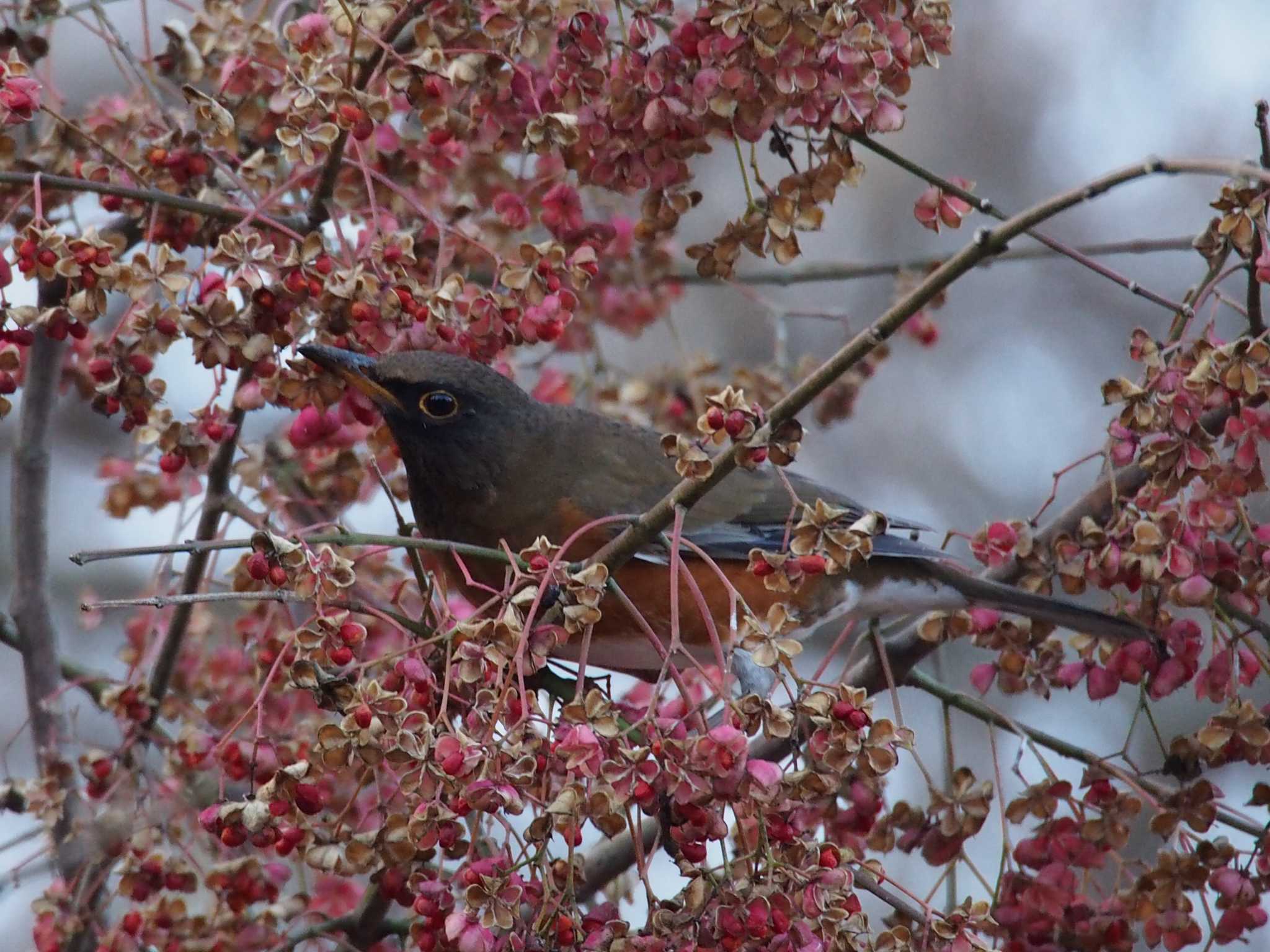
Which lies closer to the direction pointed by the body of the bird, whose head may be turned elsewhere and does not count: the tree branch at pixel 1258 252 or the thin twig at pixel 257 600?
the thin twig

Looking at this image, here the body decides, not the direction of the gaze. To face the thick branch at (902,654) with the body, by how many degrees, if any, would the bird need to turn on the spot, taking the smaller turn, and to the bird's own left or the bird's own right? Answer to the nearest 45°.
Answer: approximately 135° to the bird's own left

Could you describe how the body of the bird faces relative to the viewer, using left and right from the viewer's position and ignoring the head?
facing to the left of the viewer

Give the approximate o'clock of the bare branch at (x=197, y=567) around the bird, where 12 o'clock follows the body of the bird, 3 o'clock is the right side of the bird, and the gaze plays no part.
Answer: The bare branch is roughly at 11 o'clock from the bird.

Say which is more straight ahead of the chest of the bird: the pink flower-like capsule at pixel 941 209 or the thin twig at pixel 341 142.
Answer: the thin twig

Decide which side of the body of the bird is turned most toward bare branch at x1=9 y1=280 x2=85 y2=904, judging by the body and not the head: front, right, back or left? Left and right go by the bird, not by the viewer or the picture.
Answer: front
